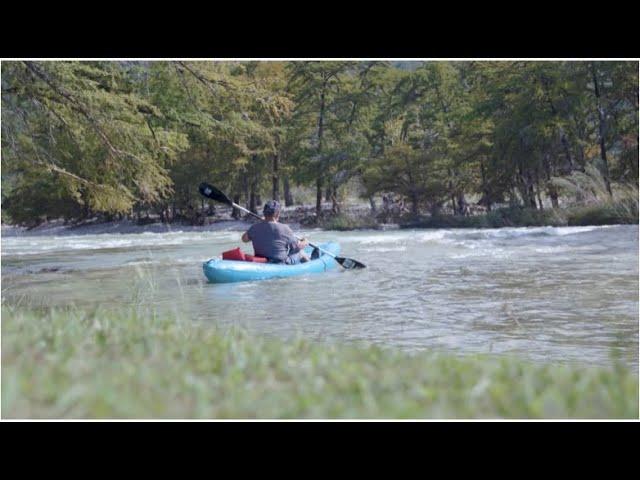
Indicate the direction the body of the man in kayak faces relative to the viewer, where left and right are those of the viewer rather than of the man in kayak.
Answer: facing away from the viewer and to the right of the viewer
